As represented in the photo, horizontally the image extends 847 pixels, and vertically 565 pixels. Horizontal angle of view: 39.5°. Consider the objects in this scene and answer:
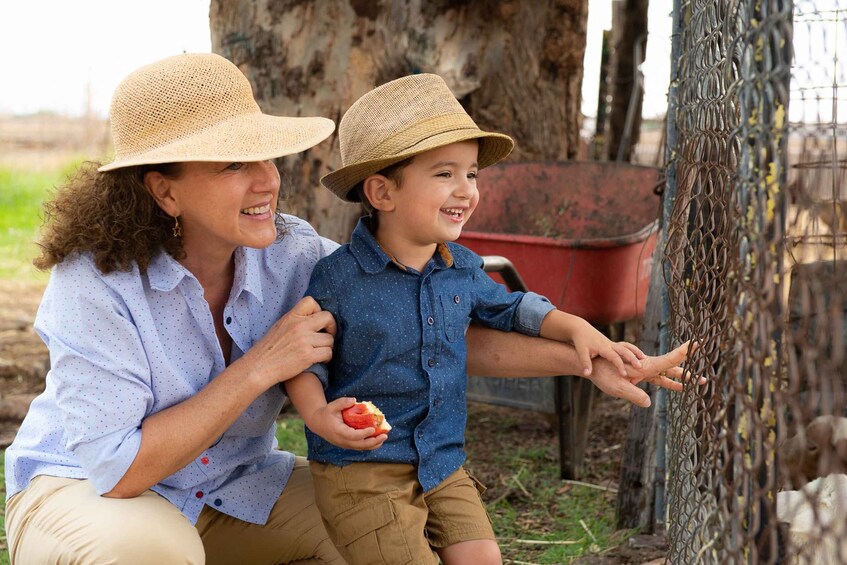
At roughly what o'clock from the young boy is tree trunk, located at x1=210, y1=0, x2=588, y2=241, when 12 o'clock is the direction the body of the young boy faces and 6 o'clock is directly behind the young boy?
The tree trunk is roughly at 7 o'clock from the young boy.

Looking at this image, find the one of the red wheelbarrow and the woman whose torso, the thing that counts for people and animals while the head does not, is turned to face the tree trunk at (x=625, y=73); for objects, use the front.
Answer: the red wheelbarrow

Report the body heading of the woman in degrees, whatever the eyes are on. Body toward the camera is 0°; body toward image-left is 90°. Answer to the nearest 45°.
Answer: approximately 315°

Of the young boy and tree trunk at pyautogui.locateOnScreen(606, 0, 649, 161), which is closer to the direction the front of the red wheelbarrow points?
the tree trunk

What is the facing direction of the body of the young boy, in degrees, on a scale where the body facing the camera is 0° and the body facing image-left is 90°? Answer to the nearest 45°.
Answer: approximately 315°

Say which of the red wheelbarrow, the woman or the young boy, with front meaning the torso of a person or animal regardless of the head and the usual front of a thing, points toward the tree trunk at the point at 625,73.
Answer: the red wheelbarrow

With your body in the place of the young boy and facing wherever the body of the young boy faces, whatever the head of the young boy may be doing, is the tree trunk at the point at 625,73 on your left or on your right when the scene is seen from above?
on your left

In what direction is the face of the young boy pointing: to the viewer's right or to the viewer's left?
to the viewer's right

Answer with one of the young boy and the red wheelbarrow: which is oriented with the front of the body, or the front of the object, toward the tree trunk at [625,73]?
the red wheelbarrow
